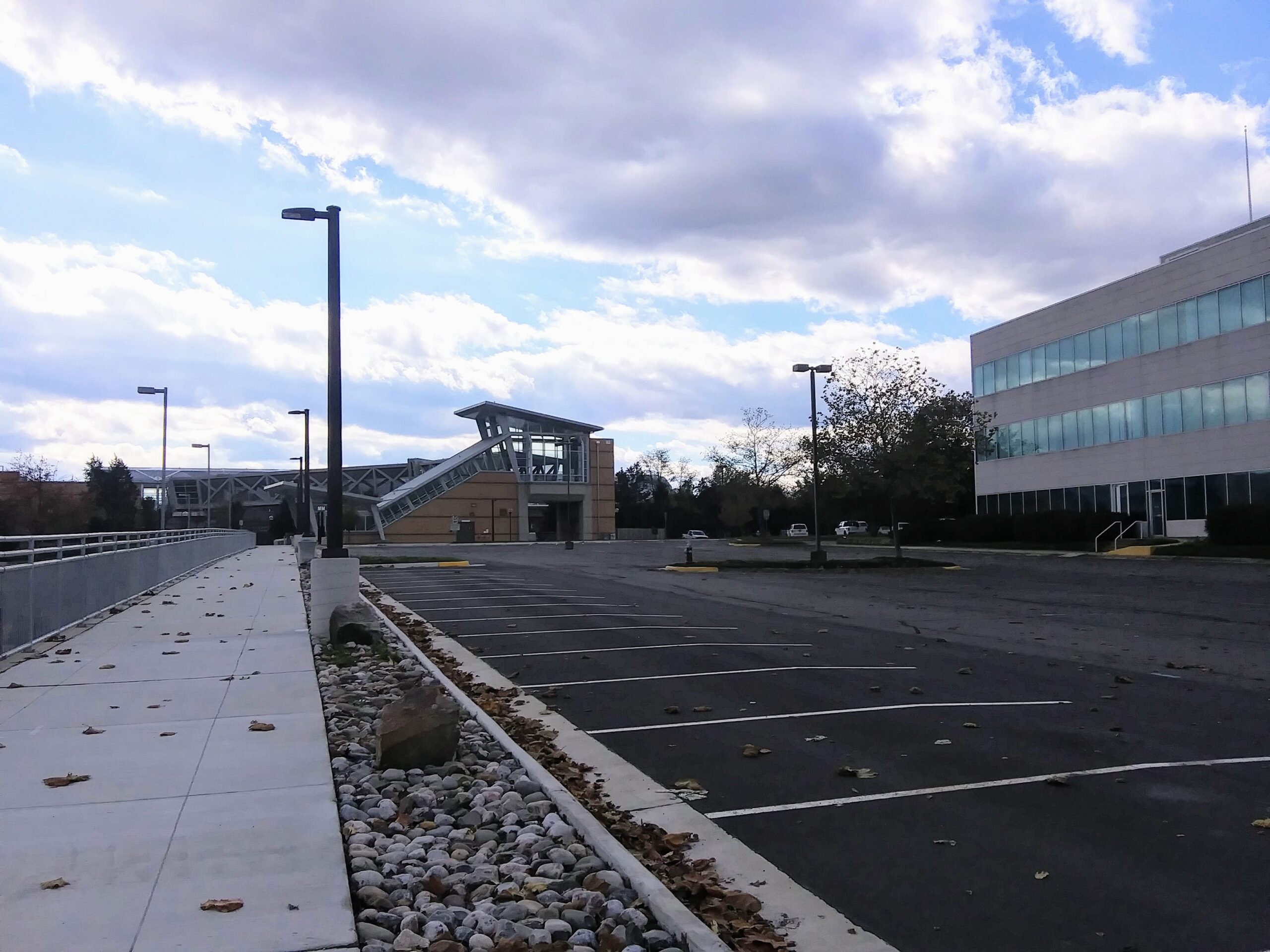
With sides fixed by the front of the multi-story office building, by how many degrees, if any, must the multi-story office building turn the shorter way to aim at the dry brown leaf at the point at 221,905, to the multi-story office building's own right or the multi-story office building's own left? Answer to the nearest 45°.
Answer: approximately 45° to the multi-story office building's own left

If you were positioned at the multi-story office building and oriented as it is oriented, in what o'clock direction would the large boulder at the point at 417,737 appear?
The large boulder is roughly at 11 o'clock from the multi-story office building.

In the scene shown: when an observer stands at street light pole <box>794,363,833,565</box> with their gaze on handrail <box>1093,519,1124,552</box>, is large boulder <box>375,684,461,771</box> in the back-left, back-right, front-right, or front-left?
back-right

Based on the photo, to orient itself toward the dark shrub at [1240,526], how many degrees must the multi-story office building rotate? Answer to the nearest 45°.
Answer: approximately 45° to its left

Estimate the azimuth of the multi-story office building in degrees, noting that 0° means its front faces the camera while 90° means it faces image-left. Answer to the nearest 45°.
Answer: approximately 45°
